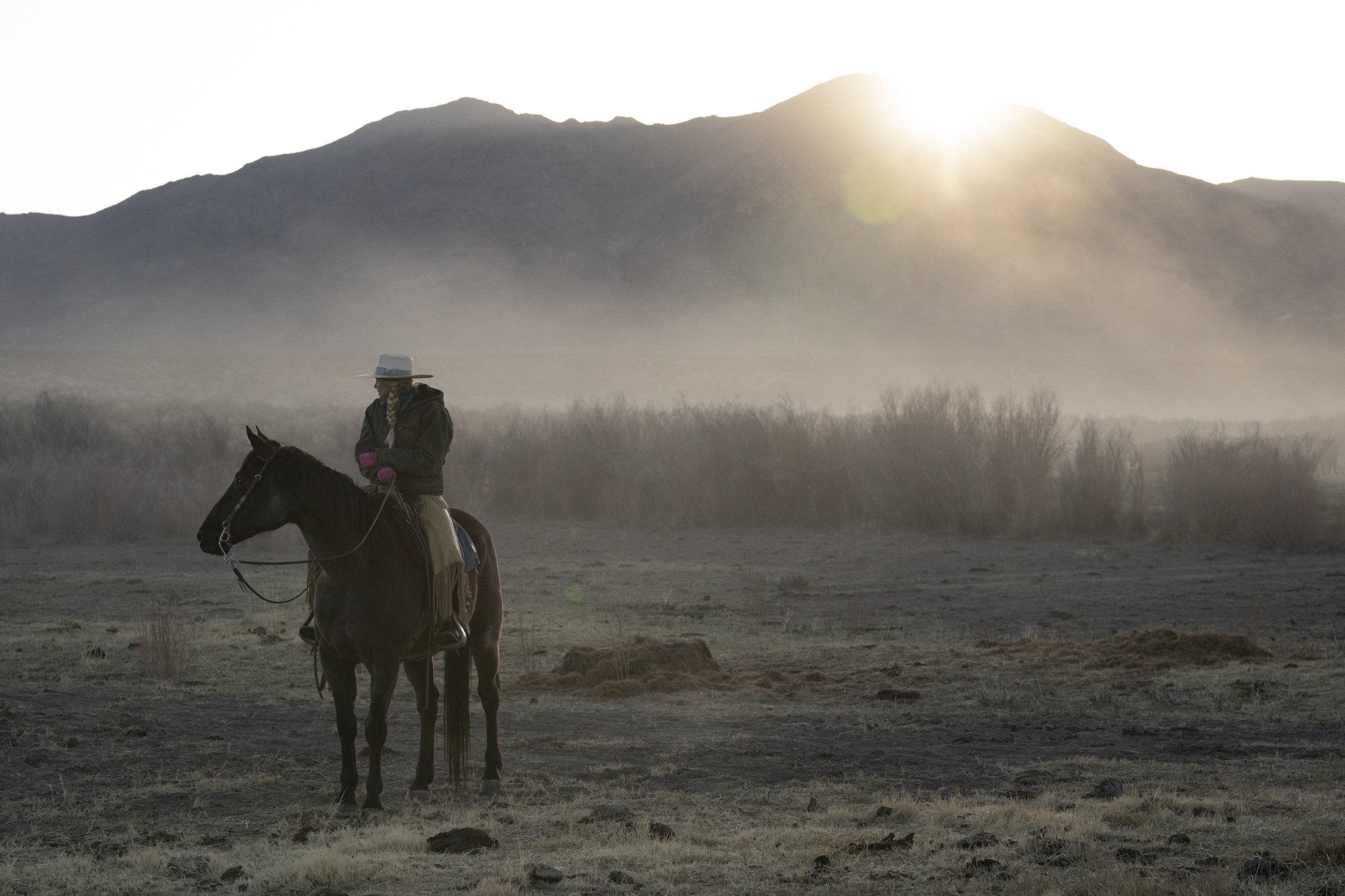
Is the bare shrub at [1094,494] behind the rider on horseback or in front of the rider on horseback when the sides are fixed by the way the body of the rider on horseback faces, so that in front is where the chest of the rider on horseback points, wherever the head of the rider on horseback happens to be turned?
behind

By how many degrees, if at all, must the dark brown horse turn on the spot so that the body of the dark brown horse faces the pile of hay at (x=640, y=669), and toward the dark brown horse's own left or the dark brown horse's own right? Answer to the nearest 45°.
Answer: approximately 180°

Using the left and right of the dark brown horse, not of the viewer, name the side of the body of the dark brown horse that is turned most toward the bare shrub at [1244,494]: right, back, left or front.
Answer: back

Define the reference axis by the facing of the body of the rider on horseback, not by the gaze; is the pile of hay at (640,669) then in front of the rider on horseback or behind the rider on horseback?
behind

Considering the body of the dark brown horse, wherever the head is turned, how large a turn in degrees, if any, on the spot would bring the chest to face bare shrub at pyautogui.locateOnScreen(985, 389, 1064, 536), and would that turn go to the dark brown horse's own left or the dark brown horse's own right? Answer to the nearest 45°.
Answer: approximately 180°

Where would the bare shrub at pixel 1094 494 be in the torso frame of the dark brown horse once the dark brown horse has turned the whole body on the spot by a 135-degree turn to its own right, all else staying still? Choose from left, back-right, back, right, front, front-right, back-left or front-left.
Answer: front-right

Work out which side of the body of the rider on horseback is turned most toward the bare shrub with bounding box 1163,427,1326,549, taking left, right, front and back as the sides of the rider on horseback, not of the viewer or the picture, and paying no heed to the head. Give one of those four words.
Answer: back

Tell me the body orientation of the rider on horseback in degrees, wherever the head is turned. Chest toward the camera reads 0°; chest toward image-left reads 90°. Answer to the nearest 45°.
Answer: approximately 45°

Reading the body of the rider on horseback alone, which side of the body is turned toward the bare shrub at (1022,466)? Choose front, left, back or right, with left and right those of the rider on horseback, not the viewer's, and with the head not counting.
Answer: back

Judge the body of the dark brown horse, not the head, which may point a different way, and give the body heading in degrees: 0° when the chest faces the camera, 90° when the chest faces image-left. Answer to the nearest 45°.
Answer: approximately 45°
